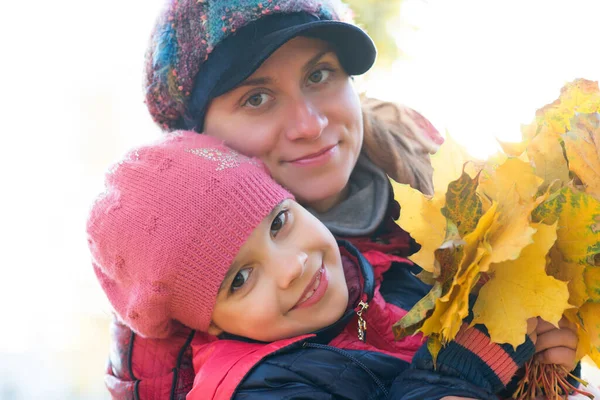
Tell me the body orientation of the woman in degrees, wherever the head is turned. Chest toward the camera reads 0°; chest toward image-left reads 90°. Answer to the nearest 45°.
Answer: approximately 0°
